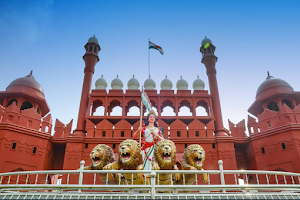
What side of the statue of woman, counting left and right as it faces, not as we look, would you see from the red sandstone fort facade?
back

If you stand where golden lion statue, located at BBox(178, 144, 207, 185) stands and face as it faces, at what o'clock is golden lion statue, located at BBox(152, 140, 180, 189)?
golden lion statue, located at BBox(152, 140, 180, 189) is roughly at 4 o'clock from golden lion statue, located at BBox(178, 144, 207, 185).

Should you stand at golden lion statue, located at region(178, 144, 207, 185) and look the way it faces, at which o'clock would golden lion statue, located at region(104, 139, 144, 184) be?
golden lion statue, located at region(104, 139, 144, 184) is roughly at 4 o'clock from golden lion statue, located at region(178, 144, 207, 185).

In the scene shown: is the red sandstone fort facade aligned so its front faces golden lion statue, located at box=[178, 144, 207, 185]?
yes

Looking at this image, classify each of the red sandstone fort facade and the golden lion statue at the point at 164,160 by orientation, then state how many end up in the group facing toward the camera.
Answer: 2

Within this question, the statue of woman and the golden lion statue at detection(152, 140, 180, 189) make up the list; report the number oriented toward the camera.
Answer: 2

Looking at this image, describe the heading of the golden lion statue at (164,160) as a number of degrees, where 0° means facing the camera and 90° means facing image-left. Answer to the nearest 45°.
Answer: approximately 0°

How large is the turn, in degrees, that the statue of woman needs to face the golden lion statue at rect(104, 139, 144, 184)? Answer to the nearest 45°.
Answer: approximately 45° to its right

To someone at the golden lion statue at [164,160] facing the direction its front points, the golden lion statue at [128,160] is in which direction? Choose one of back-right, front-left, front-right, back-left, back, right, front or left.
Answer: right
